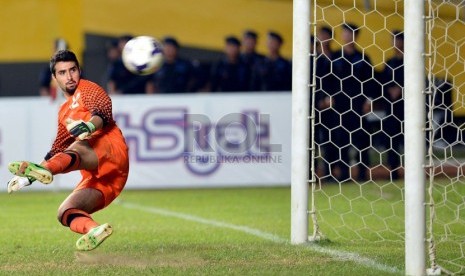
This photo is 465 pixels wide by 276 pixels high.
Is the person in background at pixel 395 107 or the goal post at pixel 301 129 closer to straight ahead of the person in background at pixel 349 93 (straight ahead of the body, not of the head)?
the goal post

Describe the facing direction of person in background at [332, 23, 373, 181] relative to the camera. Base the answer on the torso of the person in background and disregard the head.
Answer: toward the camera

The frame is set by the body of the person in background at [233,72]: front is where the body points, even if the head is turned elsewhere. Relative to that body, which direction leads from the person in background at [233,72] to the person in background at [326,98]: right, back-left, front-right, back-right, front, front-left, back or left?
front-left

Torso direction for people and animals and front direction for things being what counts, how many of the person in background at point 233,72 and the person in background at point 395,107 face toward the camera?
2

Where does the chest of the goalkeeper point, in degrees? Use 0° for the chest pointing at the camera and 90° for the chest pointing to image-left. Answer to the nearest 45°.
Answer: approximately 45°

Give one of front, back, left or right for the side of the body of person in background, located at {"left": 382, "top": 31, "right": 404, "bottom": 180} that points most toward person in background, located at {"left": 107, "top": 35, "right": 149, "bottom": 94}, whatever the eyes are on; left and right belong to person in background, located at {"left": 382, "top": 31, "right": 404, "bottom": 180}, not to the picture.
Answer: right

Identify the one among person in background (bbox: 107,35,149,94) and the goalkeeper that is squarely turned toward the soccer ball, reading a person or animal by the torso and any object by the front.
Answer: the person in background

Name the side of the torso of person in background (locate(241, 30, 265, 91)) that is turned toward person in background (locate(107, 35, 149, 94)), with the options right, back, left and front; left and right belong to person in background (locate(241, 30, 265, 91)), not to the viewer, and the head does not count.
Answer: right

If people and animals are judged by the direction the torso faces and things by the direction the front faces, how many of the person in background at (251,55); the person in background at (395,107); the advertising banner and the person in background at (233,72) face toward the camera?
4

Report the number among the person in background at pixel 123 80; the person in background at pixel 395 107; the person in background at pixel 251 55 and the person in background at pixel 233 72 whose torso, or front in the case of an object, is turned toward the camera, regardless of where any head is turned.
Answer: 4

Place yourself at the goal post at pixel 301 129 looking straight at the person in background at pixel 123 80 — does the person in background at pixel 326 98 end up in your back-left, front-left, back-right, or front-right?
front-right

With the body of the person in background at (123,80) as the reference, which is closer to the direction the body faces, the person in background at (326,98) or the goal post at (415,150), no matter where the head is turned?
the goal post

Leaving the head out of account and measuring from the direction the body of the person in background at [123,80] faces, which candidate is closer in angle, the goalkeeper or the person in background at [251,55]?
the goalkeeper
